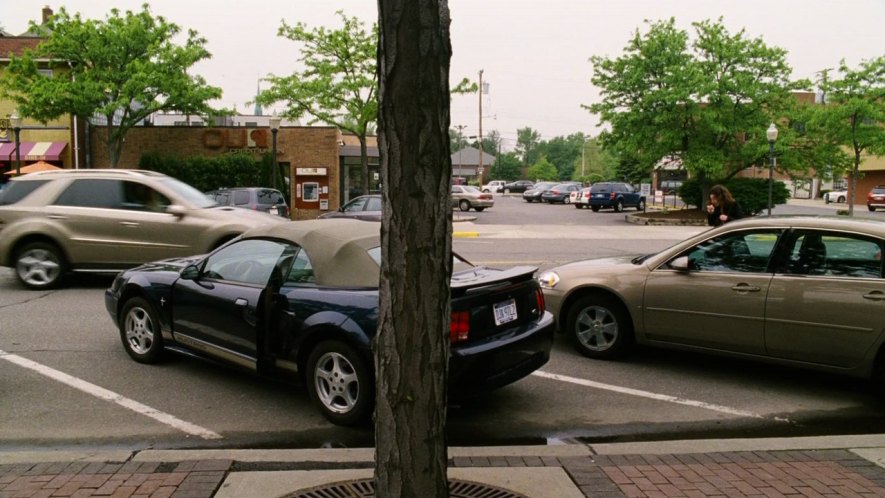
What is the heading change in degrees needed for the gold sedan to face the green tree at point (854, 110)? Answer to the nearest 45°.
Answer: approximately 90° to its right

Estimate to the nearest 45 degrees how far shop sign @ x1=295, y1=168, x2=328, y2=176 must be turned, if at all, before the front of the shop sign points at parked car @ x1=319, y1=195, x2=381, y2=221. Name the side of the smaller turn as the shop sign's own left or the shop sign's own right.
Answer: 0° — it already faces it

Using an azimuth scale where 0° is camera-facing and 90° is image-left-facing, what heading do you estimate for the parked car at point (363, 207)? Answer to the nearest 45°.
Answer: approximately 90°

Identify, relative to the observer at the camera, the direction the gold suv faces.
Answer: facing to the right of the viewer

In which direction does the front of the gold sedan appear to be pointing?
to the viewer's left

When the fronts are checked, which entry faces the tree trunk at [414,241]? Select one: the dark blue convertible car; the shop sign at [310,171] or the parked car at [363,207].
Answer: the shop sign

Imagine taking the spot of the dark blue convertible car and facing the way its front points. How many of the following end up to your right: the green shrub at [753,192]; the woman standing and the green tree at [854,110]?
3

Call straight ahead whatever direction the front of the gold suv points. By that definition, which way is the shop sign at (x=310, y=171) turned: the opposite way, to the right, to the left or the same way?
to the right

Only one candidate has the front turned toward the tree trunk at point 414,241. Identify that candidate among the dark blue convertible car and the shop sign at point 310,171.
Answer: the shop sign

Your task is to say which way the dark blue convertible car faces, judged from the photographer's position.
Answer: facing away from the viewer and to the left of the viewer

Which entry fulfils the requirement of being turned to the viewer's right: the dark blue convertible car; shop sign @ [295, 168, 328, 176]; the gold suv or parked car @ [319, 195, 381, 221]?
the gold suv
